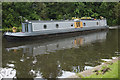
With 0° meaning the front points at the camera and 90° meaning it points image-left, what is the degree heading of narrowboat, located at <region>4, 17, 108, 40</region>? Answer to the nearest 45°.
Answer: approximately 45°
